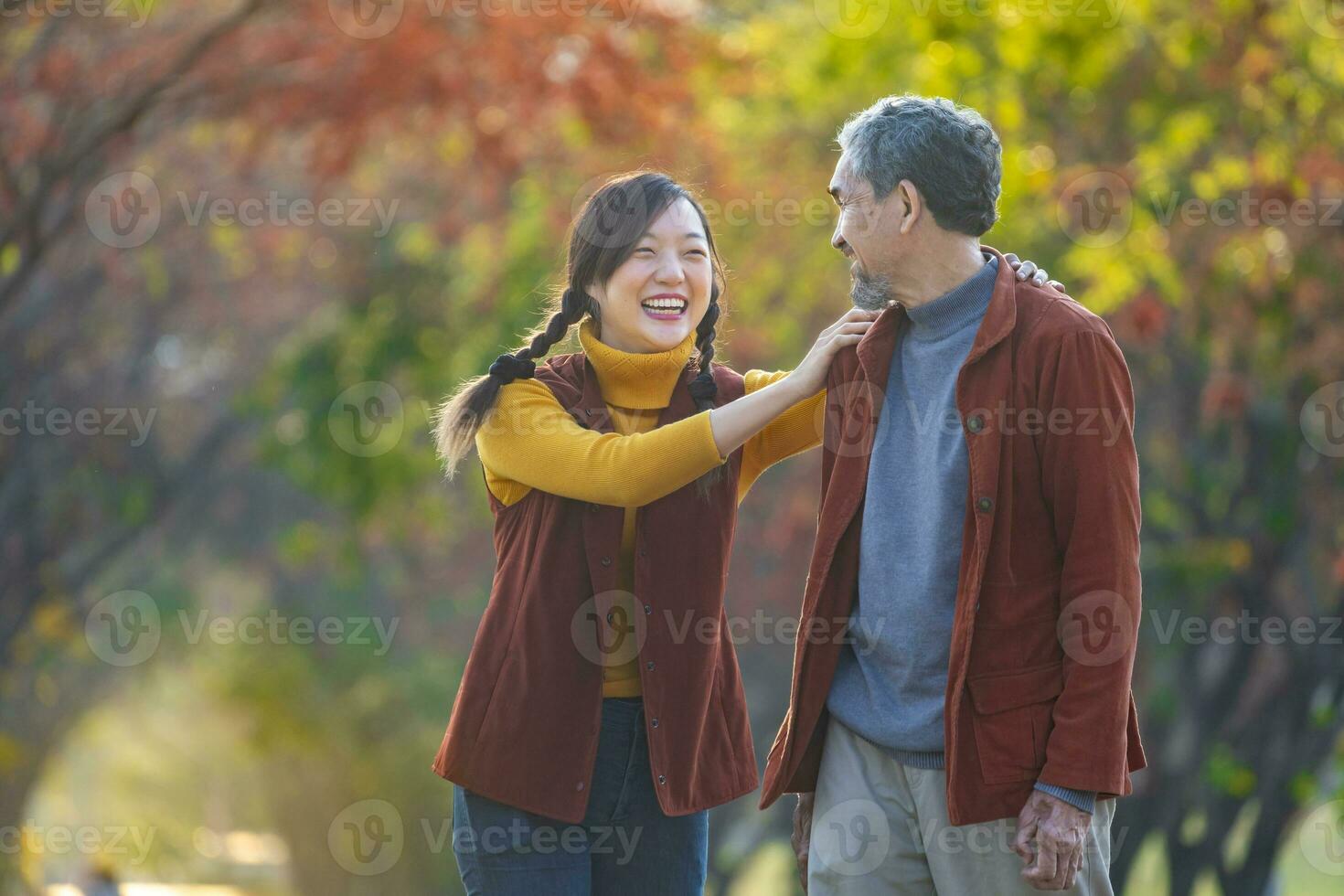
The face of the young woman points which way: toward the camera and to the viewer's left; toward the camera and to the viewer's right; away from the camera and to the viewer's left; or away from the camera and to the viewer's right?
toward the camera and to the viewer's right

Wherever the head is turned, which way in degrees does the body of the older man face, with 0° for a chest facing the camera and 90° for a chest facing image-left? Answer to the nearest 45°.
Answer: approximately 45°

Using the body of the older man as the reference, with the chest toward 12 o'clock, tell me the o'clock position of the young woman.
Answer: The young woman is roughly at 2 o'clock from the older man.

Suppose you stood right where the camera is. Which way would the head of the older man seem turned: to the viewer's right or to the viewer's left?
to the viewer's left
